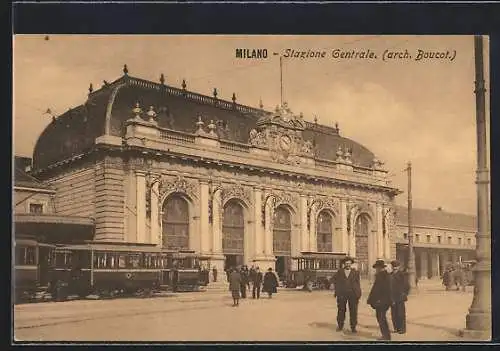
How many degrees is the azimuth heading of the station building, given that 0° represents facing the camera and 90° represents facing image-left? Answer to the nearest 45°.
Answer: approximately 315°

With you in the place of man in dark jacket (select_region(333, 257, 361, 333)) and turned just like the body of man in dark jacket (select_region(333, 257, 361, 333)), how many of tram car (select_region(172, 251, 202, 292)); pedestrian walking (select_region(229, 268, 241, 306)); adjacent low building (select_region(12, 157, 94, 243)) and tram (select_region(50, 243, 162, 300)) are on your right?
4

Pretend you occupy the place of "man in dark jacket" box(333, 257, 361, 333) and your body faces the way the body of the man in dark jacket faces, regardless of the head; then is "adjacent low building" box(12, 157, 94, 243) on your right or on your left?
on your right
